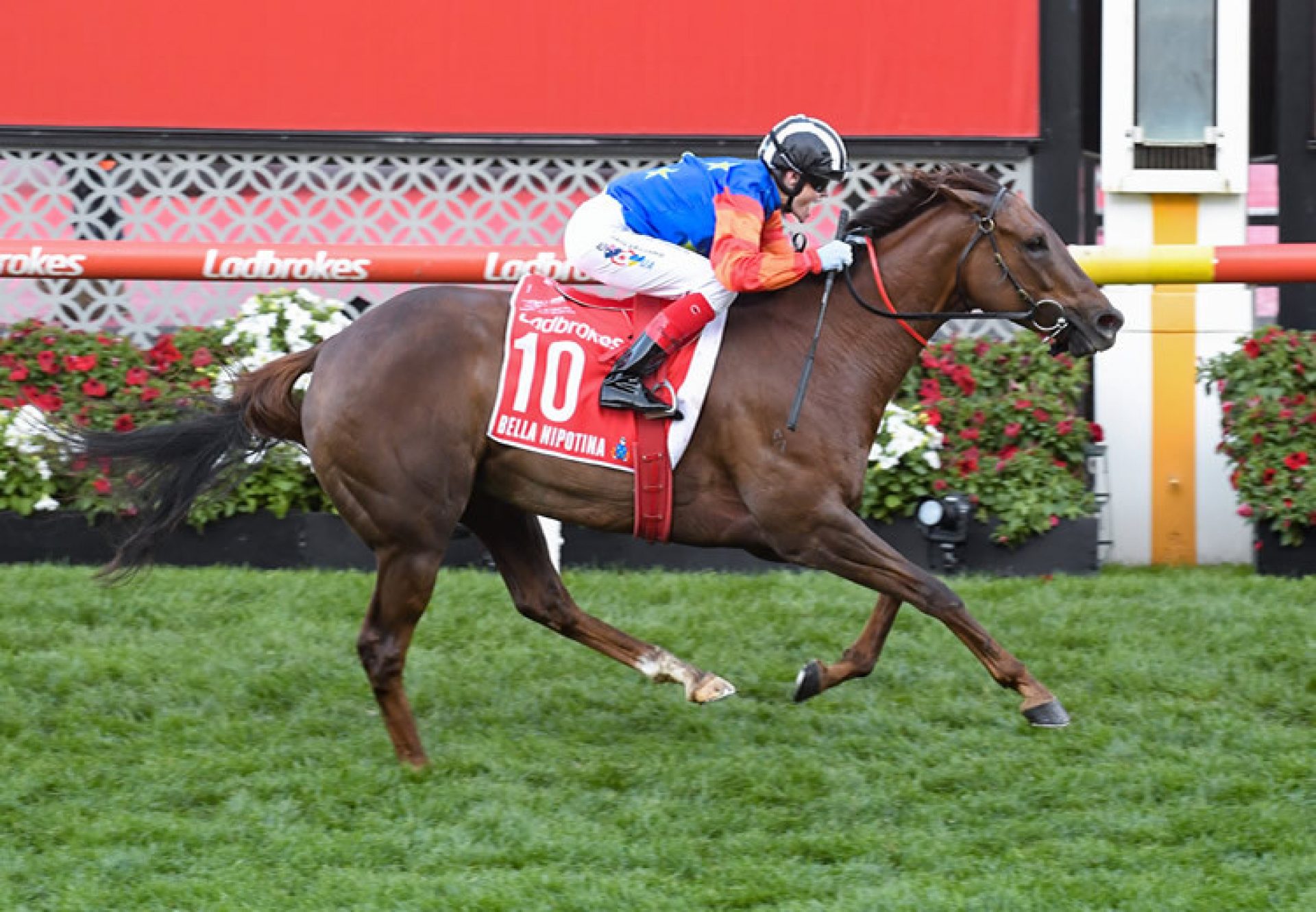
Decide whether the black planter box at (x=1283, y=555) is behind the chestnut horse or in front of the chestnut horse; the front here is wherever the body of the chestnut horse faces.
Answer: in front

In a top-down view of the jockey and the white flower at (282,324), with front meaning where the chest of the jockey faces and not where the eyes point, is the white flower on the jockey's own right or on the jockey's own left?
on the jockey's own left

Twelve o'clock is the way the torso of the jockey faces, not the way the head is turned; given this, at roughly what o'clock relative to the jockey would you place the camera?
The camera is roughly at 10 o'clock from the jockey.

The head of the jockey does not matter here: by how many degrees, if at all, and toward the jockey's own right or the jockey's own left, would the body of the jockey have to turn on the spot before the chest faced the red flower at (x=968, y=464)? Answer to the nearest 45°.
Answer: approximately 45° to the jockey's own left

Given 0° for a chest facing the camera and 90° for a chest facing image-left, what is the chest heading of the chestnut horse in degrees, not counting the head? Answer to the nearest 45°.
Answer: approximately 270°

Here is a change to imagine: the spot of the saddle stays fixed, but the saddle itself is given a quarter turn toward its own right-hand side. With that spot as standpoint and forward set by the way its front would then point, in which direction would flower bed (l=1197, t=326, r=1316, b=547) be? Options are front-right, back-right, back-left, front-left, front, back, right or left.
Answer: back-left

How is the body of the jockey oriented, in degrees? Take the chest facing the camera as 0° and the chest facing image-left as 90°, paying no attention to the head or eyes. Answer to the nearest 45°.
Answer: approximately 270°

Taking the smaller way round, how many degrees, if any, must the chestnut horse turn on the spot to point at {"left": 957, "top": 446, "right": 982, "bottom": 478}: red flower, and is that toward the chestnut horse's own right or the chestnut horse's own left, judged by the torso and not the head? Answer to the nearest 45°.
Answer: approximately 45° to the chestnut horse's own left

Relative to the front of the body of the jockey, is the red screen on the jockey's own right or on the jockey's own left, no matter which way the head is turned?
on the jockey's own left

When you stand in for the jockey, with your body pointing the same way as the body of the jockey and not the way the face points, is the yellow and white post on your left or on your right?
on your left

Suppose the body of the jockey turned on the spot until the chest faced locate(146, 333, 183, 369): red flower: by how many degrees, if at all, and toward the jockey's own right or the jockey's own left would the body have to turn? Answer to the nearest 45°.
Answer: approximately 135° to the jockey's own left

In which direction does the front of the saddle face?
to the viewer's right
